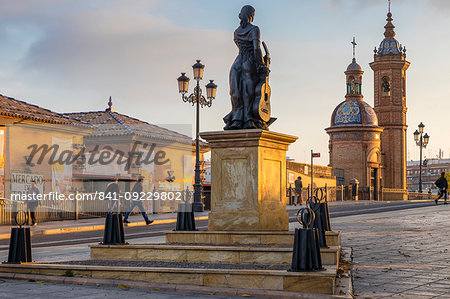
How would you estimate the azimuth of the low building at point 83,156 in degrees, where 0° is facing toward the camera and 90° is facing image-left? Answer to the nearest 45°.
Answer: approximately 315°

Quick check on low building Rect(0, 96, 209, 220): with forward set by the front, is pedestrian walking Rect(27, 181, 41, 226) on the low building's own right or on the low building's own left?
on the low building's own right

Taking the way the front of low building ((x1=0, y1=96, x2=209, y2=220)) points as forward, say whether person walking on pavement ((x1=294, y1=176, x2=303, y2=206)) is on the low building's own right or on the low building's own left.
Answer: on the low building's own left

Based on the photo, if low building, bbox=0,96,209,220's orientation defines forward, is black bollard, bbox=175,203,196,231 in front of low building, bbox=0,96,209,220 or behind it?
in front

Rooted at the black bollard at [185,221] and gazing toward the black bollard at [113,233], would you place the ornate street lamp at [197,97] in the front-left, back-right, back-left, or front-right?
back-right

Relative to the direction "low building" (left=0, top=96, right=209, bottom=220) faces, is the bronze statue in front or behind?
in front

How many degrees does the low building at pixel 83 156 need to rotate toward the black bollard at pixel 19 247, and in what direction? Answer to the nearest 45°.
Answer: approximately 45° to its right
